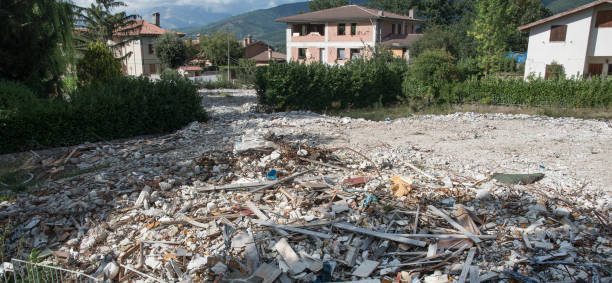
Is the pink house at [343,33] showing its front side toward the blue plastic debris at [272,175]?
yes

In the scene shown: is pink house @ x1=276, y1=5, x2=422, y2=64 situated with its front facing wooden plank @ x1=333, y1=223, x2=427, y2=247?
yes

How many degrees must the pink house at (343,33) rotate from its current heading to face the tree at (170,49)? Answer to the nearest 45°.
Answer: approximately 45° to its right

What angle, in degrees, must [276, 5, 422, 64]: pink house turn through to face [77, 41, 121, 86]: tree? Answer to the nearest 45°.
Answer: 0° — it already faces it

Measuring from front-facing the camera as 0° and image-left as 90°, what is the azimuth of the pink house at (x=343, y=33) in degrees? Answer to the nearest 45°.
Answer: approximately 0°

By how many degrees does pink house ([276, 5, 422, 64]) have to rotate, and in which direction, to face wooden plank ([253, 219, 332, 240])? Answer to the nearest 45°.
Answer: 0° — it already faces it

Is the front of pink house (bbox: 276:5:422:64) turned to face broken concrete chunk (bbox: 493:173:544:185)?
yes

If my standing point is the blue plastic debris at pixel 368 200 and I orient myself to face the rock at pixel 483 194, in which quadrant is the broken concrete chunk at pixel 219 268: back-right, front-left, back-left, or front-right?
back-right

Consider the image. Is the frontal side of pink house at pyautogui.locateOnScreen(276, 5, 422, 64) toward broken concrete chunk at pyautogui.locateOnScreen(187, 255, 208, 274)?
yes
